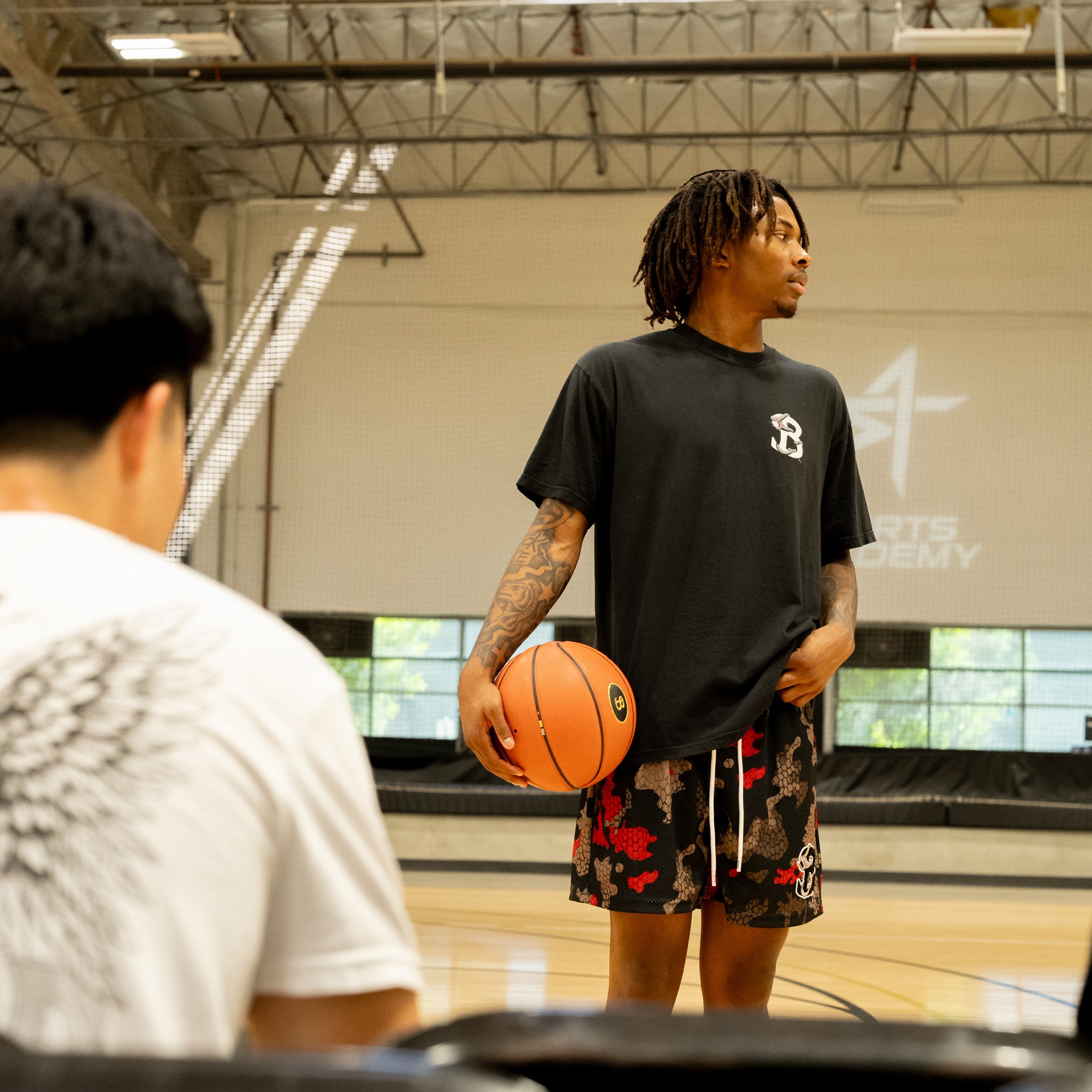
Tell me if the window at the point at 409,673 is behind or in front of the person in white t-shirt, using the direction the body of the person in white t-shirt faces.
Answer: in front

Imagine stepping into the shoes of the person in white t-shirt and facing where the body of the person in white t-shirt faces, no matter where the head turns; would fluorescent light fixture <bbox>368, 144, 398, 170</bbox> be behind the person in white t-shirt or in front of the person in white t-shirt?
in front

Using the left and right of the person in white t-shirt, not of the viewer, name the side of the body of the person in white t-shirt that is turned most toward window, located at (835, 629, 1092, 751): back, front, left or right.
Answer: front

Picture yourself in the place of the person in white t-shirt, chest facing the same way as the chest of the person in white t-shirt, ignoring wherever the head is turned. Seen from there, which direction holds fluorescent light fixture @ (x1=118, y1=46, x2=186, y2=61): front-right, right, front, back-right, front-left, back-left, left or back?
front-left

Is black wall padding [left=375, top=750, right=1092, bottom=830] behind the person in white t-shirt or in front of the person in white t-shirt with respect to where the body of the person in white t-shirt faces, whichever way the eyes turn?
in front

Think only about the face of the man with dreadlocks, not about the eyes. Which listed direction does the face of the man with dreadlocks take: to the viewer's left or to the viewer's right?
to the viewer's right

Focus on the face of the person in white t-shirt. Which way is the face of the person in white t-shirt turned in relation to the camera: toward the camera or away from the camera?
away from the camera

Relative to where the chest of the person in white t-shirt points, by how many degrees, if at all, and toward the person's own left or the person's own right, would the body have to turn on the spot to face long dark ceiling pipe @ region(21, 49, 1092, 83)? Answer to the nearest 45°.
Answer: approximately 45° to the person's own left

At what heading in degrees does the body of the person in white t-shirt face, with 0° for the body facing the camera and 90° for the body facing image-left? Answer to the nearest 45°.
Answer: approximately 225°
